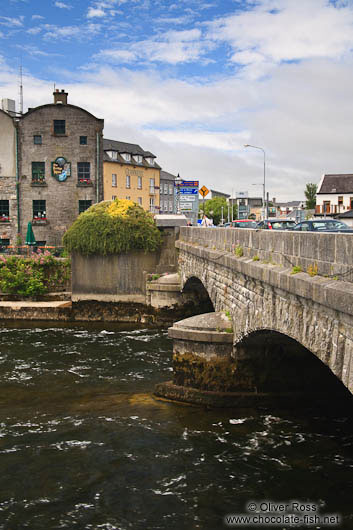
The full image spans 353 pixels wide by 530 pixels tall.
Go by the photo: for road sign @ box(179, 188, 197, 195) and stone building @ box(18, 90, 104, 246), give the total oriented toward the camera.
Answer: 2

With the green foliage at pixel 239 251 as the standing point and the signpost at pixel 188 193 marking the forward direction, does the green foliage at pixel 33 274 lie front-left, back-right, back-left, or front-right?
front-left

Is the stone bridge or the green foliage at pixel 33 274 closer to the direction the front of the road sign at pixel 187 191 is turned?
the stone bridge

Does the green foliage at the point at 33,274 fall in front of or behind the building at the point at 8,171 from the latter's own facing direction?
in front

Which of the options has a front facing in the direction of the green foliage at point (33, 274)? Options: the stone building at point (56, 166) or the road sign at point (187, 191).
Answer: the stone building

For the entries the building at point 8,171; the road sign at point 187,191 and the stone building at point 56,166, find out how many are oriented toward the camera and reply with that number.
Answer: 3

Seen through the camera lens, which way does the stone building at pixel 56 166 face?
facing the viewer

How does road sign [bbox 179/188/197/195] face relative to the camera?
toward the camera

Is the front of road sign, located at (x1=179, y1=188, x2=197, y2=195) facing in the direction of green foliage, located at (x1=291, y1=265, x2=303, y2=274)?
yes

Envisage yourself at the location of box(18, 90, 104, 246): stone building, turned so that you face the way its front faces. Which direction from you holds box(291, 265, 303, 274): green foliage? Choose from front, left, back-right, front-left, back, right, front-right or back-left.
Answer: front

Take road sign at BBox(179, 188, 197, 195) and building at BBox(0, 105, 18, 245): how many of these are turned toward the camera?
2

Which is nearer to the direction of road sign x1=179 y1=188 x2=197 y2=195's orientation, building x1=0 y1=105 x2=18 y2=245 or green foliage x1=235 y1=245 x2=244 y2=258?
the green foliage

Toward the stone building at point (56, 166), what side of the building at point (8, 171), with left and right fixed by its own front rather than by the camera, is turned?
left

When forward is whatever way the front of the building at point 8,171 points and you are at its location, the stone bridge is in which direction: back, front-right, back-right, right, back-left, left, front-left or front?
front
